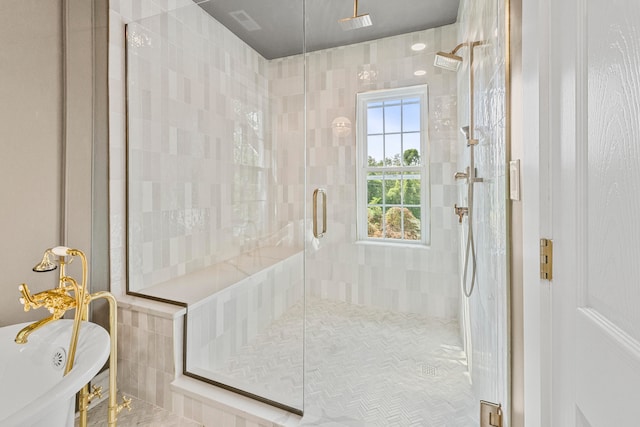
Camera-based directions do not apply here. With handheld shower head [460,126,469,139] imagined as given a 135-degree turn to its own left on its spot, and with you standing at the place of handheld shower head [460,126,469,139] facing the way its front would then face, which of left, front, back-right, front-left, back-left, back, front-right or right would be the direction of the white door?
front-right

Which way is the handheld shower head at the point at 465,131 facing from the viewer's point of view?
to the viewer's left

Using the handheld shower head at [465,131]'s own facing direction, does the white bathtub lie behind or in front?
in front
